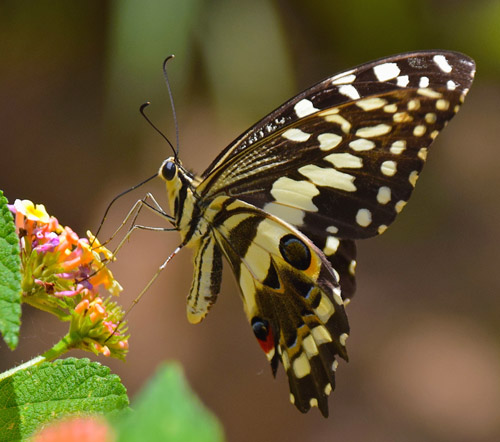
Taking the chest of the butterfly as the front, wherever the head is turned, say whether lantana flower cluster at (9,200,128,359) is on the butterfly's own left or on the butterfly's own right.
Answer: on the butterfly's own left

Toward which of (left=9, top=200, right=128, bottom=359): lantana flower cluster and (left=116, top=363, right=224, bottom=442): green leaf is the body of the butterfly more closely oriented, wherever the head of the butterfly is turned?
the lantana flower cluster

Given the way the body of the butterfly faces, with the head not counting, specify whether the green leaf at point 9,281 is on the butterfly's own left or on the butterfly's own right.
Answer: on the butterfly's own left

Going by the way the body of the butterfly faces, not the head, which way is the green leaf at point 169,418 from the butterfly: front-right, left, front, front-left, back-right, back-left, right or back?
left

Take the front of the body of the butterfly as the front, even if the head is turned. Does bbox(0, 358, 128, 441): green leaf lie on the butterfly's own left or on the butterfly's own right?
on the butterfly's own left

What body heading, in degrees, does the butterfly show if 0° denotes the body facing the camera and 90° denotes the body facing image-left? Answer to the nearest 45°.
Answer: approximately 90°
